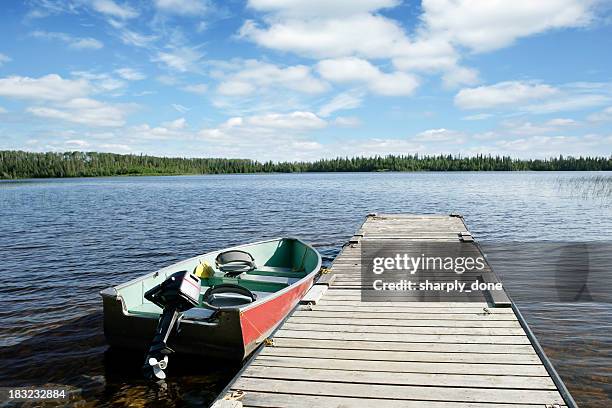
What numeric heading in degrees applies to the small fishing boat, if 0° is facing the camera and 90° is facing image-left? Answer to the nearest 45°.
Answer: approximately 225°

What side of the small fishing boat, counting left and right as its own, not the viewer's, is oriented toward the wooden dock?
right
